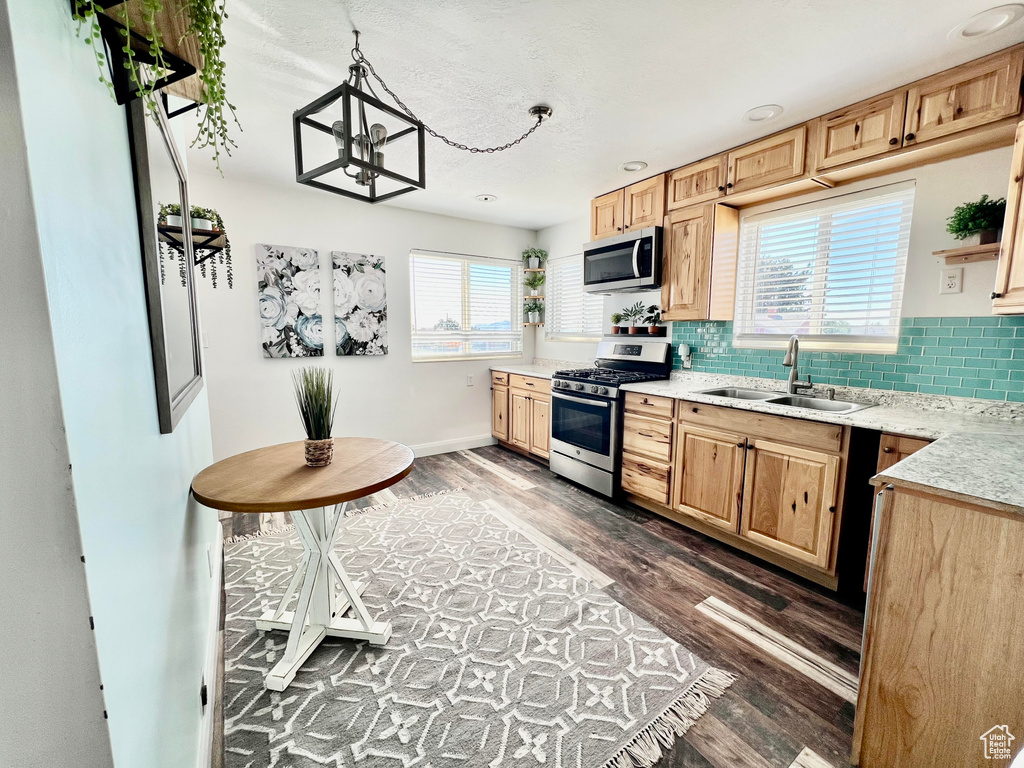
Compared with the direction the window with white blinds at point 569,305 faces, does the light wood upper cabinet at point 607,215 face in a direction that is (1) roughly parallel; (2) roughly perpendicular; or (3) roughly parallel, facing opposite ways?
roughly parallel

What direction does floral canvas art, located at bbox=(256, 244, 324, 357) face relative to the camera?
toward the camera

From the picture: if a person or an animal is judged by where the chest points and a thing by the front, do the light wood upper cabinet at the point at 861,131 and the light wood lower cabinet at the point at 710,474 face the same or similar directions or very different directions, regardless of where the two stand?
same or similar directions

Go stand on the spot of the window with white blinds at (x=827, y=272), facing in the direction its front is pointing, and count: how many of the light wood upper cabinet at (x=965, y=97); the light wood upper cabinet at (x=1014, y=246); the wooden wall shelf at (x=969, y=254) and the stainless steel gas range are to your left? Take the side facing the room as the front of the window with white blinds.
3

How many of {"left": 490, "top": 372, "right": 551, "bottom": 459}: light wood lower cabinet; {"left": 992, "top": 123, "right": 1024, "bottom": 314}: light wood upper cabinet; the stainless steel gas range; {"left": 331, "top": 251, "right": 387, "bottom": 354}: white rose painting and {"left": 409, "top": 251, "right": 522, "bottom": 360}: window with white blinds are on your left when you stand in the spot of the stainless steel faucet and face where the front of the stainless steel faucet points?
1

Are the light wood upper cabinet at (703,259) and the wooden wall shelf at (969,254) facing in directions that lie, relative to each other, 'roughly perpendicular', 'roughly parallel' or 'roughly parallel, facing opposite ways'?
roughly parallel

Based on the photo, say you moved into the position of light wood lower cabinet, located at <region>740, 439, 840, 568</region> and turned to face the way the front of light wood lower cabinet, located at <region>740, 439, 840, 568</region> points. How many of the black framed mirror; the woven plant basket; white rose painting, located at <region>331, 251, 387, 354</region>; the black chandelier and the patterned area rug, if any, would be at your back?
0

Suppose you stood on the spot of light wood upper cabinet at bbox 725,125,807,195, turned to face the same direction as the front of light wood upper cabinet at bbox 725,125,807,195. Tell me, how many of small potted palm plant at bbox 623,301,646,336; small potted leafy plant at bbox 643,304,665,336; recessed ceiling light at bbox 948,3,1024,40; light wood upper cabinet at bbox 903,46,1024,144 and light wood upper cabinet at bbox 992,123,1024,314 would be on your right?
2

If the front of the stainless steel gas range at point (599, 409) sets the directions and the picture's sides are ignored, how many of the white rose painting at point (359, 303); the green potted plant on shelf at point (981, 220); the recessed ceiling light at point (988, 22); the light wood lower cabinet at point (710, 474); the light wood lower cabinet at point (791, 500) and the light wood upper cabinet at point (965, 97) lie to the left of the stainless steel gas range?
5

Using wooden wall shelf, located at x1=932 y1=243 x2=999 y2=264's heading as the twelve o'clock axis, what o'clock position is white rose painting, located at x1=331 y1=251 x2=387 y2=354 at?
The white rose painting is roughly at 1 o'clock from the wooden wall shelf.

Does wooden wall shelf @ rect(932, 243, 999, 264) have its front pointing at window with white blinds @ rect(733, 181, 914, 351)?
no

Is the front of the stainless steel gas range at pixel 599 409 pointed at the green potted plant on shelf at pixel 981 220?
no

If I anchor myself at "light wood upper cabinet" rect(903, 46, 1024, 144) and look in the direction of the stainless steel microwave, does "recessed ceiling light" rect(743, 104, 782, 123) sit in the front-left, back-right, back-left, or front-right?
front-left

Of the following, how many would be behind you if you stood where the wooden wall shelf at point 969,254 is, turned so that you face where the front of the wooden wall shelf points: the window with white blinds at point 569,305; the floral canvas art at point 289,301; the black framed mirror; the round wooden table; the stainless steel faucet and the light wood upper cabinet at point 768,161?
0

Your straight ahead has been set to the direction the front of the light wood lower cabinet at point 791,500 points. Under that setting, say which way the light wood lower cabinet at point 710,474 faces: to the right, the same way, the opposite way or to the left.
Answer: the same way

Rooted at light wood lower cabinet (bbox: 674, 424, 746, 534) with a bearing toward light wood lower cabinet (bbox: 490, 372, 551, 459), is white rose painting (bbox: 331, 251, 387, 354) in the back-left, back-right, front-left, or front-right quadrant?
front-left

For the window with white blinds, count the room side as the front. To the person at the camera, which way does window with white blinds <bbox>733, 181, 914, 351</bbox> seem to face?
facing the viewer and to the left of the viewer

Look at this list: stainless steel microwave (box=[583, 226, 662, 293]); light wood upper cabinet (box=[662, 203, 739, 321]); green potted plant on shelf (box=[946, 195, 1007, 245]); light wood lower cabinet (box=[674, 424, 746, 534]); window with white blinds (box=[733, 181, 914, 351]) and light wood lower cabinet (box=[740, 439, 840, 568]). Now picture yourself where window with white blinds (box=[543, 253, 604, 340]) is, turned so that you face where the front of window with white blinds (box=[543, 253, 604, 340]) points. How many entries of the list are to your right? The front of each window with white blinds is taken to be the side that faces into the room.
0

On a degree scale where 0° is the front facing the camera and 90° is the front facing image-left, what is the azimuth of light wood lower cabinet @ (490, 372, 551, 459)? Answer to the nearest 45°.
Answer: approximately 45°
